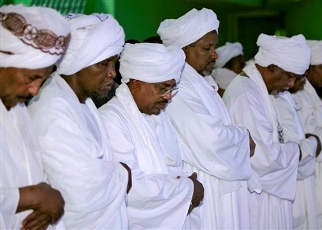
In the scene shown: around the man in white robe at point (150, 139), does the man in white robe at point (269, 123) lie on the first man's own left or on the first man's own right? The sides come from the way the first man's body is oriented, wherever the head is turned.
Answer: on the first man's own left

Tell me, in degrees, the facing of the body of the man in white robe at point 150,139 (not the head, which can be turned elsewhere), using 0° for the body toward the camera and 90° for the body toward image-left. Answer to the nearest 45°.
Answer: approximately 315°

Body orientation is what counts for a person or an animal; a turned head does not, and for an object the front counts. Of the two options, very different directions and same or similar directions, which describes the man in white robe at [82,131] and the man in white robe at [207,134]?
same or similar directions
